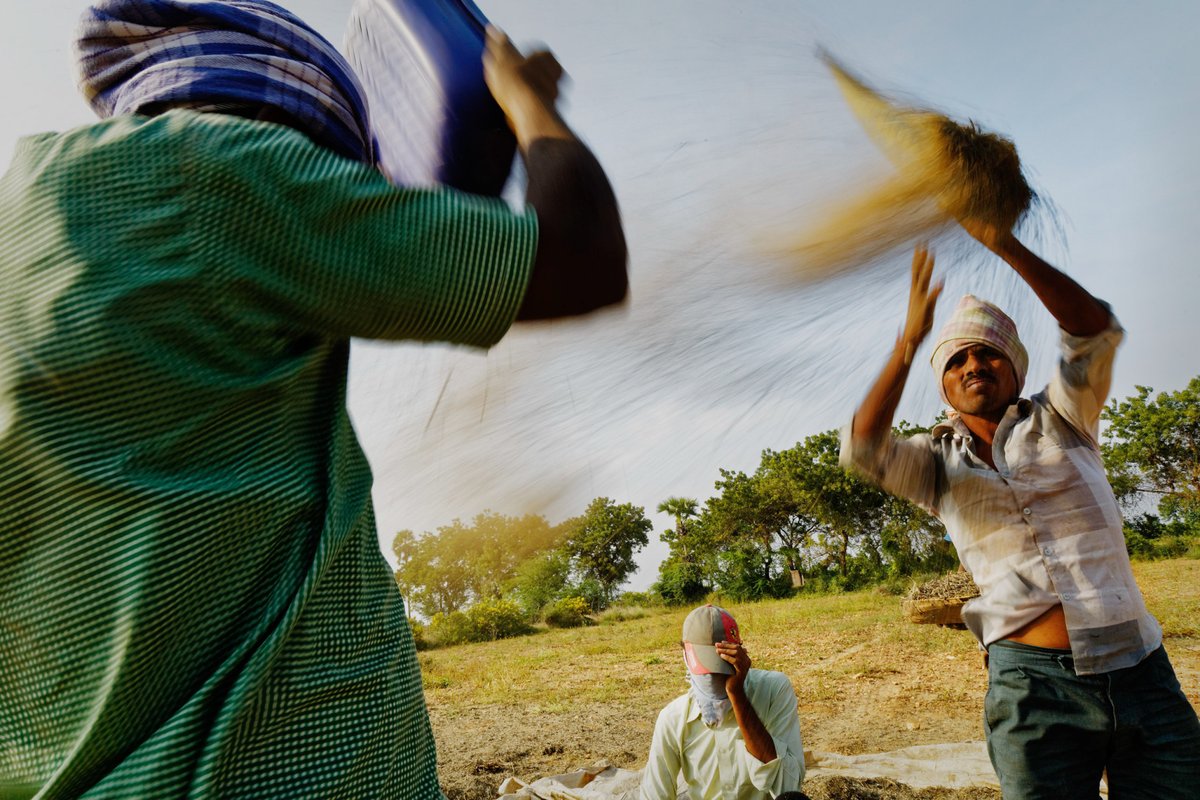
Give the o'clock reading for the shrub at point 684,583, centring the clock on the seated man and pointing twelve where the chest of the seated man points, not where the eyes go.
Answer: The shrub is roughly at 6 o'clock from the seated man.

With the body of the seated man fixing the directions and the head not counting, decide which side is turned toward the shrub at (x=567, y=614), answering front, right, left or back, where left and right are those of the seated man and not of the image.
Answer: back

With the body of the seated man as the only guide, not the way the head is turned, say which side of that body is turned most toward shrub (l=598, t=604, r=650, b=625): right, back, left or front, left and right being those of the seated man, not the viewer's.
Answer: back

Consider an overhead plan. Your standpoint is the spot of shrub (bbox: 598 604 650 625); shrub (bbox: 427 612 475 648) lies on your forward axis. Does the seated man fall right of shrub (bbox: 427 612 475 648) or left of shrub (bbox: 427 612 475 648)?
left

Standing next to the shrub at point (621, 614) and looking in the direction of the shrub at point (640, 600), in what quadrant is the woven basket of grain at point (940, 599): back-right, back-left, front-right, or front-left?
back-right

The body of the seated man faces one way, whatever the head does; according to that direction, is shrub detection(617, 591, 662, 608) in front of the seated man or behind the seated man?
behind

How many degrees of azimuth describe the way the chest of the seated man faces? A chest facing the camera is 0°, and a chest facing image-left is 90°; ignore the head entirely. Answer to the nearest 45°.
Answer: approximately 0°
